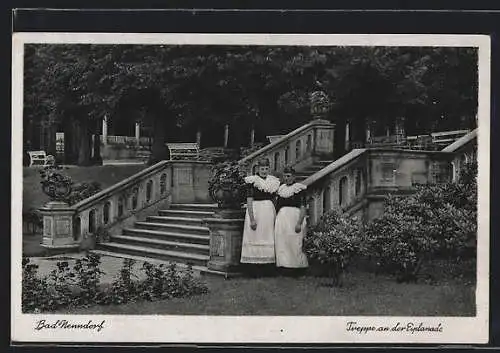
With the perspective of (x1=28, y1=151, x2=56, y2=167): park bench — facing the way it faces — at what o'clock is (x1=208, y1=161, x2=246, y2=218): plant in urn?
The plant in urn is roughly at 11 o'clock from the park bench.

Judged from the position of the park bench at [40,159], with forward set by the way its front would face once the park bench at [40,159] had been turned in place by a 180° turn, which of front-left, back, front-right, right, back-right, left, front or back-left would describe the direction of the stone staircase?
back-right

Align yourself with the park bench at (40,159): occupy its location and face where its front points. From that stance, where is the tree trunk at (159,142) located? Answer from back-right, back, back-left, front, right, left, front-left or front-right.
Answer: front-left
